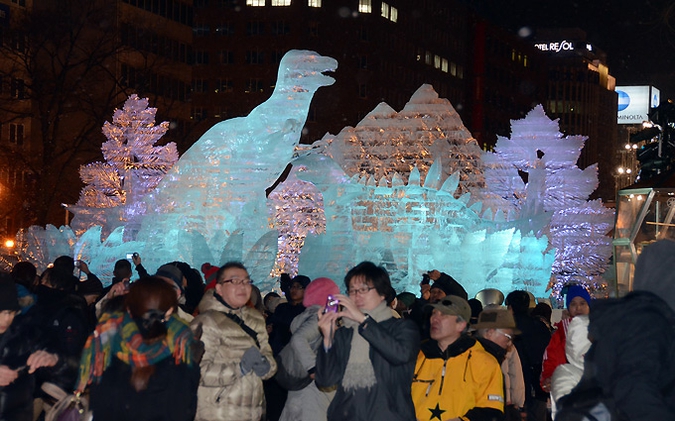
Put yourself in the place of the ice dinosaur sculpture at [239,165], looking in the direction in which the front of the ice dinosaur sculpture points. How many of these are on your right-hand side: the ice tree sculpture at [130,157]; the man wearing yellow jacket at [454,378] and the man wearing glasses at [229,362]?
2

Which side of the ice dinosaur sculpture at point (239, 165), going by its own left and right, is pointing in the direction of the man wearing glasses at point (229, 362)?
right

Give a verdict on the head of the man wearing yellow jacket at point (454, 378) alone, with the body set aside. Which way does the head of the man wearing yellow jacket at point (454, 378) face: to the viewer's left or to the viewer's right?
to the viewer's left

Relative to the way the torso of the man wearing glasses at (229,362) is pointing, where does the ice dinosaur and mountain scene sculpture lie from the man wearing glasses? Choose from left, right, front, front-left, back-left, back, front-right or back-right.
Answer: back-left

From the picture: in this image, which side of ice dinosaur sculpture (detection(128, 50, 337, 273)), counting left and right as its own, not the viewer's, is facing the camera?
right

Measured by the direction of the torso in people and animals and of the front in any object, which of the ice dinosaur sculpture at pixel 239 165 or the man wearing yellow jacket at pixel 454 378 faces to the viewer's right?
the ice dinosaur sculpture

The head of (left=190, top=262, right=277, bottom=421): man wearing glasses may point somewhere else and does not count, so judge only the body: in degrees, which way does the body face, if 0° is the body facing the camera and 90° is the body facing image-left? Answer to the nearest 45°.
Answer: approximately 315°

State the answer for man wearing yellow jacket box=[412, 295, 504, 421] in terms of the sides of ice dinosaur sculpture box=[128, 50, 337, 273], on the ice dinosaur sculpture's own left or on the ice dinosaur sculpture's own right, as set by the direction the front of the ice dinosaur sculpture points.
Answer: on the ice dinosaur sculpture's own right

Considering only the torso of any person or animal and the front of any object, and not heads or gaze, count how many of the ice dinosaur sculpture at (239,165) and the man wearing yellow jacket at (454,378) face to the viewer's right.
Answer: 1

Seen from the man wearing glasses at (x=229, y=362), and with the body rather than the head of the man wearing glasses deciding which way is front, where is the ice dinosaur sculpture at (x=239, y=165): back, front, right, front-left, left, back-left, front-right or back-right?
back-left

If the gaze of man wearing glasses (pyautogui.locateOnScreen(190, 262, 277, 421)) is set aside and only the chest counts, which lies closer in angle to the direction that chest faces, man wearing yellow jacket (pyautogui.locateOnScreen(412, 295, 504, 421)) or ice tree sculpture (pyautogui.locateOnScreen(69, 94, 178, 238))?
the man wearing yellow jacket
